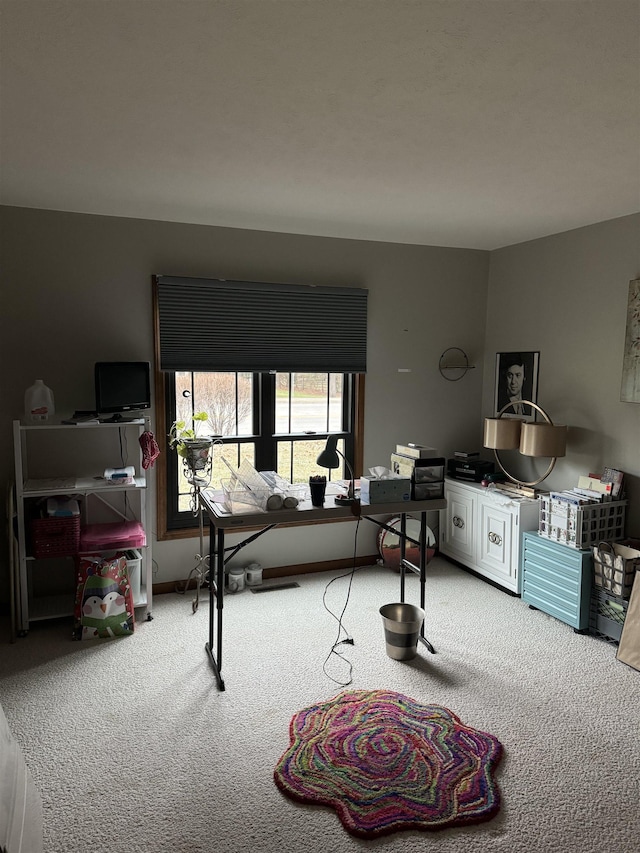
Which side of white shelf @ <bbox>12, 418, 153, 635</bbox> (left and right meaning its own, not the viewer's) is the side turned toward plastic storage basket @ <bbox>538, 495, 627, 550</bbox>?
left

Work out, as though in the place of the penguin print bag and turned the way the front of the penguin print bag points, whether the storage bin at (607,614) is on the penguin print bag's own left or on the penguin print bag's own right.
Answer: on the penguin print bag's own left

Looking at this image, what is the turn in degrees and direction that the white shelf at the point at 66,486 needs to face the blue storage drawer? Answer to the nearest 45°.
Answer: approximately 45° to its left

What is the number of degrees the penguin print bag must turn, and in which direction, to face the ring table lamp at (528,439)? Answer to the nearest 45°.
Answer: approximately 90° to its left

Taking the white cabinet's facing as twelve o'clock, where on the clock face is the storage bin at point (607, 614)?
The storage bin is roughly at 9 o'clock from the white cabinet.

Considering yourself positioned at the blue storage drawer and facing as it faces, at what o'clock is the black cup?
The black cup is roughly at 12 o'clock from the blue storage drawer.

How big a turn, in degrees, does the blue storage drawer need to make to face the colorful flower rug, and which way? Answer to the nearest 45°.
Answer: approximately 45° to its left

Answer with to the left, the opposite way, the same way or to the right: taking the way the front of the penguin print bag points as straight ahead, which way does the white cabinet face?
to the right

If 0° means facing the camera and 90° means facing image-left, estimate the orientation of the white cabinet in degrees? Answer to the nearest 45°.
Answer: approximately 45°
